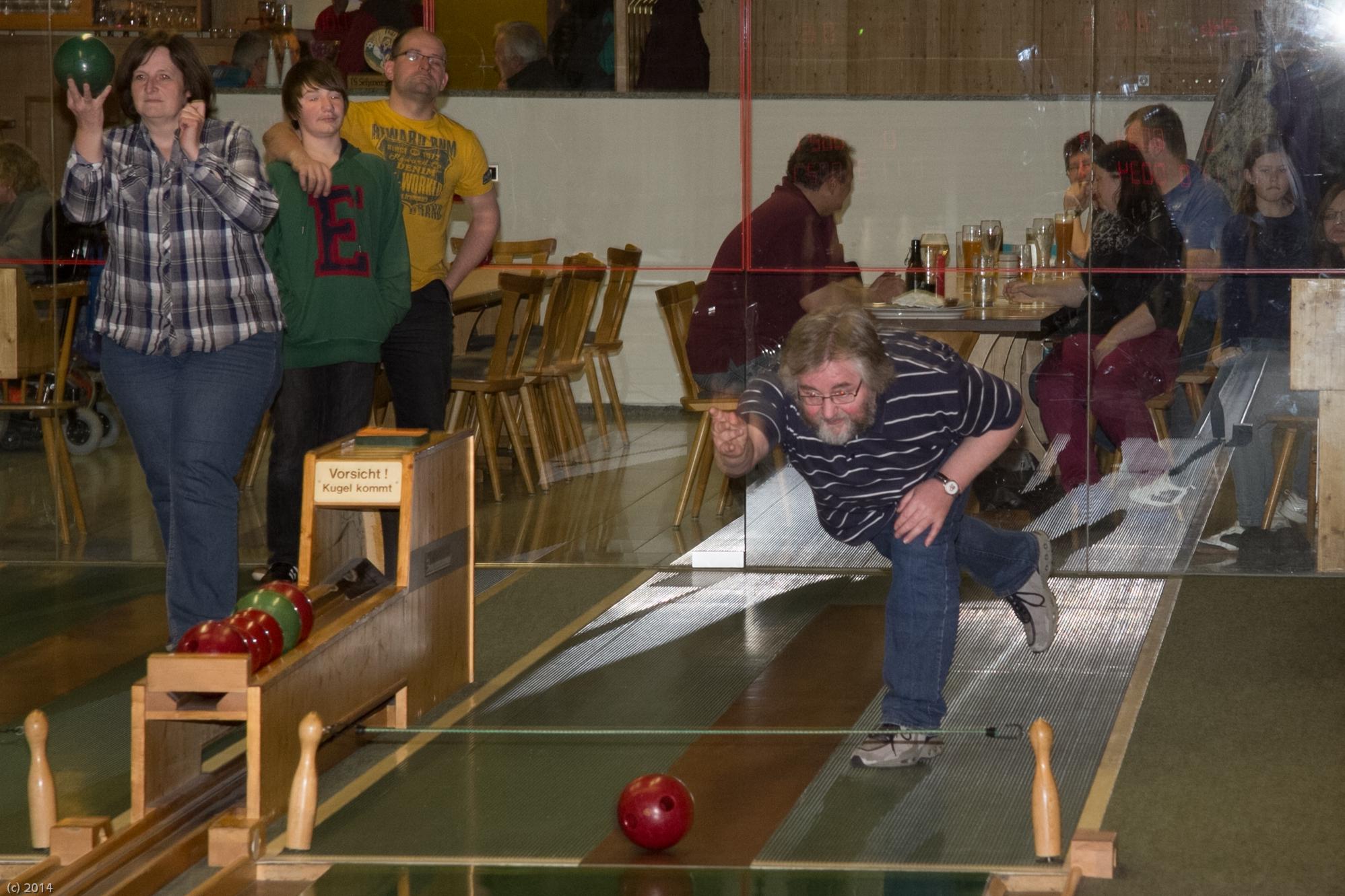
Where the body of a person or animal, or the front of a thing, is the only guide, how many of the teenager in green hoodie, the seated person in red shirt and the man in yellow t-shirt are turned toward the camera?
2

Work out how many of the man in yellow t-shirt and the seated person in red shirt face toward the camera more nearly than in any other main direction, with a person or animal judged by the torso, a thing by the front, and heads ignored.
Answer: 1

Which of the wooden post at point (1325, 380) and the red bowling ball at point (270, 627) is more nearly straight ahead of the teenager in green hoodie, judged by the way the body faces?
the red bowling ball

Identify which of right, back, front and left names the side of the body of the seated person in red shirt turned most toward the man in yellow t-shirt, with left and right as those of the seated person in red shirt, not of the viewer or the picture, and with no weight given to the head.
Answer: back

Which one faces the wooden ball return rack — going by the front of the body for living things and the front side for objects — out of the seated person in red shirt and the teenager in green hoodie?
the teenager in green hoodie

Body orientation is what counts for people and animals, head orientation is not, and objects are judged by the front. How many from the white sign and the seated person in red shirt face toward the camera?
1

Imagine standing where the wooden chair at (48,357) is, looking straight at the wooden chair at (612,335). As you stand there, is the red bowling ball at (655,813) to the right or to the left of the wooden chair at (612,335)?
right

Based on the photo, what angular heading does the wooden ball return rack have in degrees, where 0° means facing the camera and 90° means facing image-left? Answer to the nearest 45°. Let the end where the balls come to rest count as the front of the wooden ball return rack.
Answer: approximately 45°

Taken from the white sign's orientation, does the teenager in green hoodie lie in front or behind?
behind
